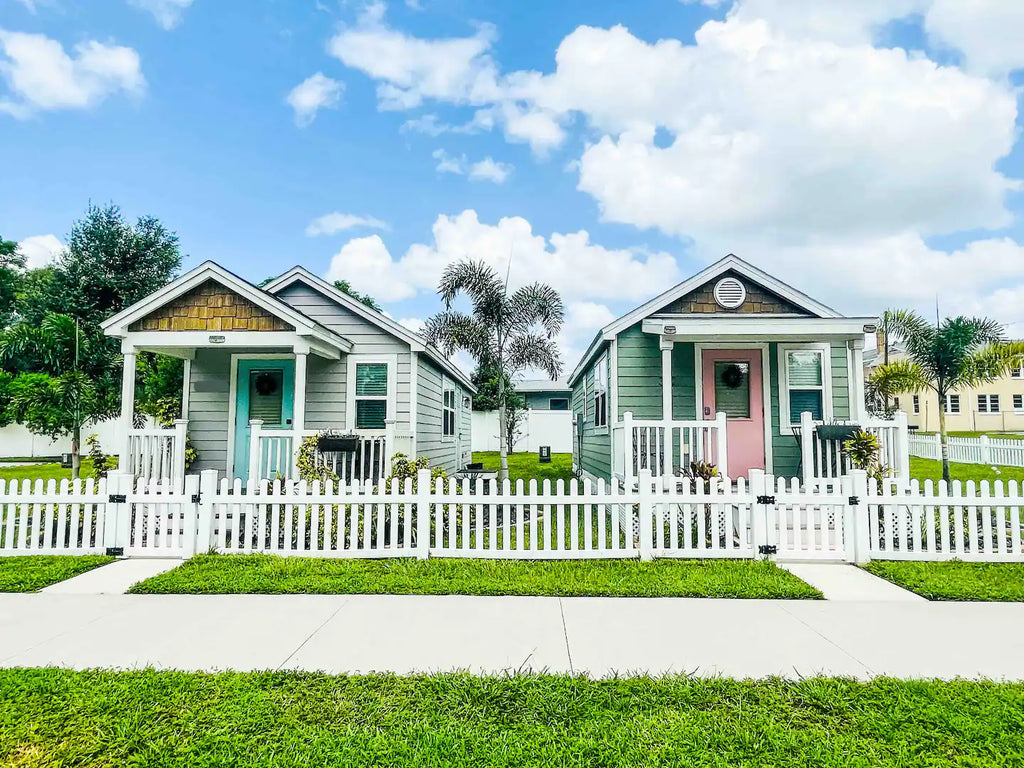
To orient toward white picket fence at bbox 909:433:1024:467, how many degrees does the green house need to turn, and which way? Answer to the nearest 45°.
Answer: approximately 135° to its left

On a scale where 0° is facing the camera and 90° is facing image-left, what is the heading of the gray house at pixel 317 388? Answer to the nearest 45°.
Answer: approximately 0°

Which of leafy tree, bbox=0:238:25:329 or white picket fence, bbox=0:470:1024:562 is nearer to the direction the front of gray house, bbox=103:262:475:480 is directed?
the white picket fence

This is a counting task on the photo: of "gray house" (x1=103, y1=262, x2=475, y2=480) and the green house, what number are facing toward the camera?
2

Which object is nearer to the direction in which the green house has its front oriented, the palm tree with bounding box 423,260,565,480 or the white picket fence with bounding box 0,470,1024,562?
the white picket fence

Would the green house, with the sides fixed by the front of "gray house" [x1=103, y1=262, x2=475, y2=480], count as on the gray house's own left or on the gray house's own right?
on the gray house's own left

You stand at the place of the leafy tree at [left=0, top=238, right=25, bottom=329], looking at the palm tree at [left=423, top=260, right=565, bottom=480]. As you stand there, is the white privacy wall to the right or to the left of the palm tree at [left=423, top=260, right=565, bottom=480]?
left
